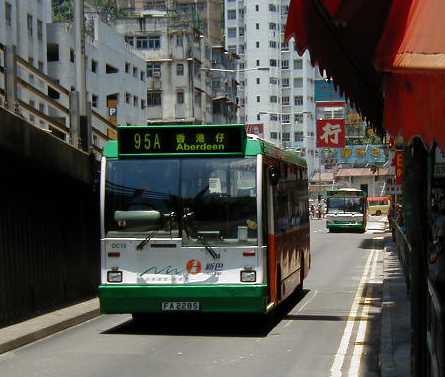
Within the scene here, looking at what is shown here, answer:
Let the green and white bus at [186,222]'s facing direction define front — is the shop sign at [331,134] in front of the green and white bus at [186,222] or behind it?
behind

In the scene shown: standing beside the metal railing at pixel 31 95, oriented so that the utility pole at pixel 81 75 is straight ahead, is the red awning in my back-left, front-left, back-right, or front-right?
back-right

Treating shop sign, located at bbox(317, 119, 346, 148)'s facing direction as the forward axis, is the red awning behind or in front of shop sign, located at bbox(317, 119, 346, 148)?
in front

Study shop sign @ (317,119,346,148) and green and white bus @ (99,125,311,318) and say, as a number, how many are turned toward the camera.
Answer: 2

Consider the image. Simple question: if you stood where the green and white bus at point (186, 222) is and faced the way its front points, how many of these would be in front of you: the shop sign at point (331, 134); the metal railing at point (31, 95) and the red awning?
1

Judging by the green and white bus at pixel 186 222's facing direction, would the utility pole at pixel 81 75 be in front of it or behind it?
behind

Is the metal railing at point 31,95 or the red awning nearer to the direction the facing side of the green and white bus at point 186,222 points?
the red awning

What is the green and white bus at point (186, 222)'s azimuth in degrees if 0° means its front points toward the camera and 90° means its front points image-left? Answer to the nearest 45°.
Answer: approximately 0°

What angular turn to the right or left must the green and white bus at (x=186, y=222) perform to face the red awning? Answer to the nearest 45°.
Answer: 0° — it already faces it

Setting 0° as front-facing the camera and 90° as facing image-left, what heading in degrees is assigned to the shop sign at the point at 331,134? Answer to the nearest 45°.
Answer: approximately 0°

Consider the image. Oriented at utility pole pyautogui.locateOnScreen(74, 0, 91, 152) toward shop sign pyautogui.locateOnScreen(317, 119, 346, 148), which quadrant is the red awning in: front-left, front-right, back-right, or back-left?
back-right
